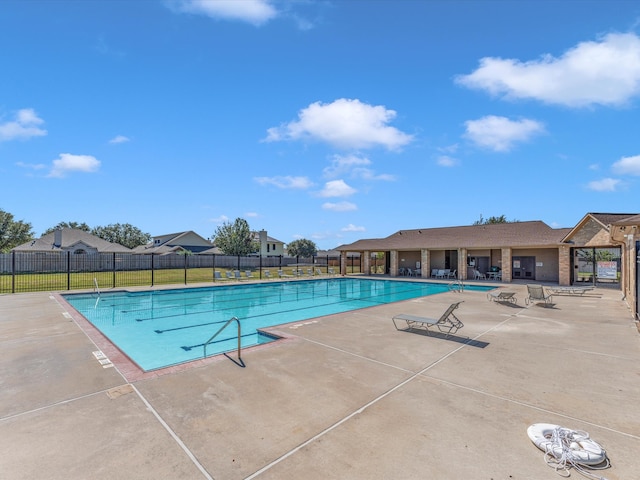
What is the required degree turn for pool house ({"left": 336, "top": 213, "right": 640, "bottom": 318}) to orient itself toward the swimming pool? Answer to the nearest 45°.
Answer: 0° — it already faces it

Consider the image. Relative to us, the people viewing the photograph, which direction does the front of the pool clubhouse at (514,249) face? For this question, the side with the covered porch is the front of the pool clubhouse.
facing the viewer and to the left of the viewer

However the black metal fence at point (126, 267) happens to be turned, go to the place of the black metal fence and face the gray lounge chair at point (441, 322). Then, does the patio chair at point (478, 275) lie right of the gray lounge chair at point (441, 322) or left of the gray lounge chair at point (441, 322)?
left

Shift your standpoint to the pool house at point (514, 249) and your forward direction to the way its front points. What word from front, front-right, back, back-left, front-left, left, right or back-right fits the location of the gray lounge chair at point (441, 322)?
front-left

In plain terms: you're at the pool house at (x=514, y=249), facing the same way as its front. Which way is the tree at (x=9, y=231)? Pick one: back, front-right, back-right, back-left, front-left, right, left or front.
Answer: front-right

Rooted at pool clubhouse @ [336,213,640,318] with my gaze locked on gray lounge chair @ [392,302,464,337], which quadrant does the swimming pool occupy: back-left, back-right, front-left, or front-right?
front-right
